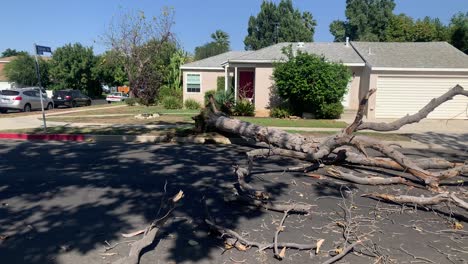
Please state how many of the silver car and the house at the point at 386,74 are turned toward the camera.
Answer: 1

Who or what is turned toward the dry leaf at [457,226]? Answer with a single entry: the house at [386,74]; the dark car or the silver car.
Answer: the house

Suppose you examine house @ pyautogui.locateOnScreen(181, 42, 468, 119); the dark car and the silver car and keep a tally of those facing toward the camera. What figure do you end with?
1

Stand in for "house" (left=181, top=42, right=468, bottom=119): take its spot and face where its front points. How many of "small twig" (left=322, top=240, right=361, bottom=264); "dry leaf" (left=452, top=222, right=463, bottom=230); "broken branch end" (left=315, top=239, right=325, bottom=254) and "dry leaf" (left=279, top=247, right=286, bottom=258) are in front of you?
4

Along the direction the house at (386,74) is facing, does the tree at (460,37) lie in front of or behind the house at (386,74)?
behind

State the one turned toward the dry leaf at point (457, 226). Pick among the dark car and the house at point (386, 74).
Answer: the house

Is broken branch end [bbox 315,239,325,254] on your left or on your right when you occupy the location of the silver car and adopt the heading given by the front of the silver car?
on your right
